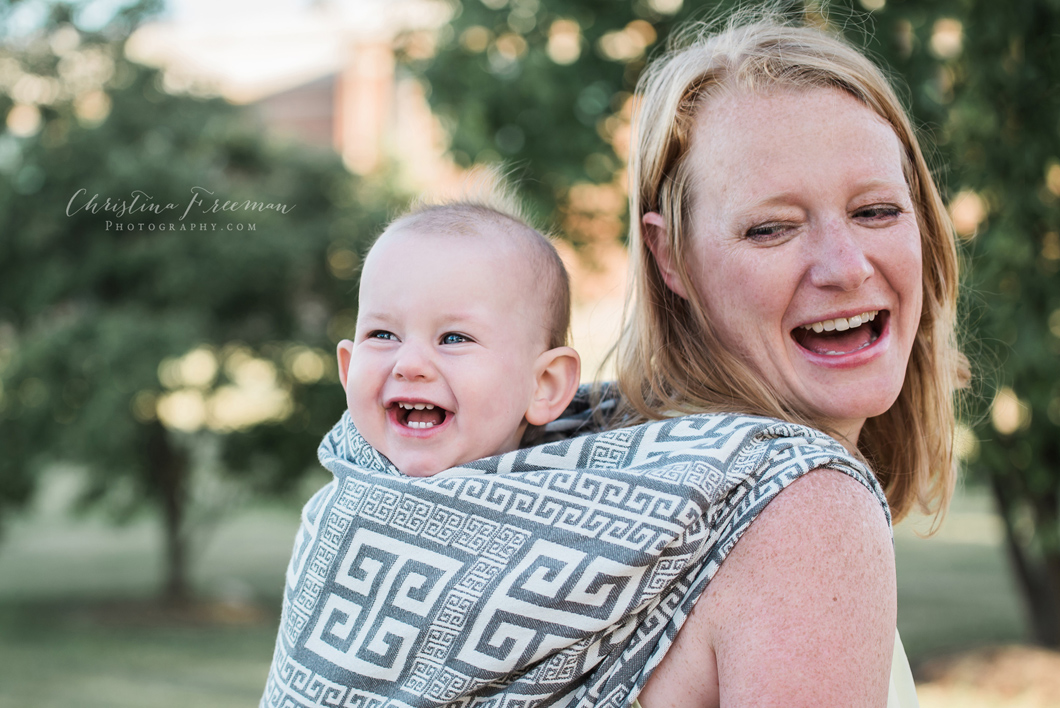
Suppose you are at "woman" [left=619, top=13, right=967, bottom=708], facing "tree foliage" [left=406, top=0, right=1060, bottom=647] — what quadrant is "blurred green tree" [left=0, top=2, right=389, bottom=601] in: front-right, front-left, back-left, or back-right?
front-left

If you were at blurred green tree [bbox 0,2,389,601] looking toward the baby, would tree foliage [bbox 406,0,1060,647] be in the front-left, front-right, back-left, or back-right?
front-left
